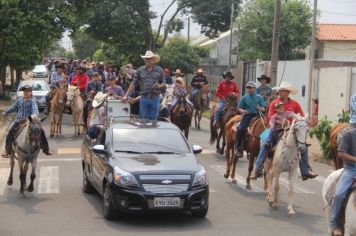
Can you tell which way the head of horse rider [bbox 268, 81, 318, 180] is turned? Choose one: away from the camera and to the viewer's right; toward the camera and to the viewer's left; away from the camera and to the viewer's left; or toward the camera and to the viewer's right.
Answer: toward the camera and to the viewer's left

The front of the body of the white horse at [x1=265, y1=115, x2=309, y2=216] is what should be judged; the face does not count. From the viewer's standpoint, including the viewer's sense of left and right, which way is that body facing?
facing the viewer and to the right of the viewer

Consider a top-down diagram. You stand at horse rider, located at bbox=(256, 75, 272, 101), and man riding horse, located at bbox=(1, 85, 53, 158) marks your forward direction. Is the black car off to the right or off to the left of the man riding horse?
left

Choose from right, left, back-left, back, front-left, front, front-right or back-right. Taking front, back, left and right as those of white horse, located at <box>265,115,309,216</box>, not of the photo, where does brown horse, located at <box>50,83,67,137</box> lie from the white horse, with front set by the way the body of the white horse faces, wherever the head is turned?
back

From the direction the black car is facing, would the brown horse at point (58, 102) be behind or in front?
behind

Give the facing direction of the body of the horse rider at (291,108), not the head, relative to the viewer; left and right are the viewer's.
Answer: facing the viewer

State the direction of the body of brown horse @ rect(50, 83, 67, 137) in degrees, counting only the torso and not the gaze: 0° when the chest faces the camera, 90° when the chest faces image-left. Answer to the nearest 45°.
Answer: approximately 0°
